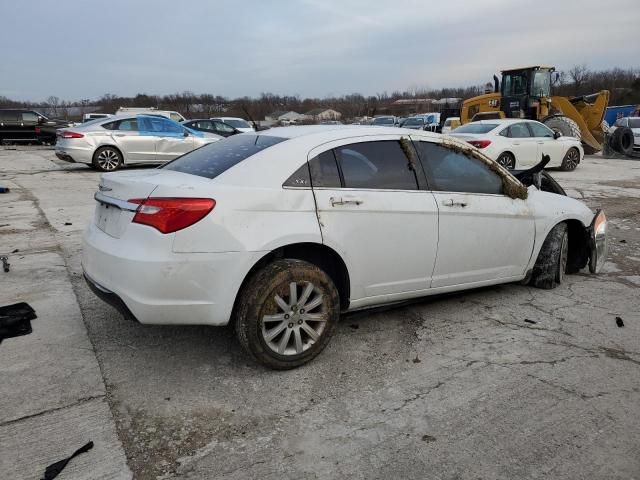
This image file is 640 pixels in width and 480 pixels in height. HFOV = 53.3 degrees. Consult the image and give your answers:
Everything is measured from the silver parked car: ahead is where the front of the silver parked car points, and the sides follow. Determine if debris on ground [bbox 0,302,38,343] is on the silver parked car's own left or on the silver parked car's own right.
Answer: on the silver parked car's own right

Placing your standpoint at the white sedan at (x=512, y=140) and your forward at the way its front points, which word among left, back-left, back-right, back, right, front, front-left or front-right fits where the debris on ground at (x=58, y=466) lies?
back-right

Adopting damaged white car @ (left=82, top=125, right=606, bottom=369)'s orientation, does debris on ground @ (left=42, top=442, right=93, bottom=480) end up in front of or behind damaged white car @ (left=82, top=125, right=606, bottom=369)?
behind

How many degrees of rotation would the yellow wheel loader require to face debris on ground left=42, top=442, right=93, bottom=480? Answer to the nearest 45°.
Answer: approximately 45° to its right

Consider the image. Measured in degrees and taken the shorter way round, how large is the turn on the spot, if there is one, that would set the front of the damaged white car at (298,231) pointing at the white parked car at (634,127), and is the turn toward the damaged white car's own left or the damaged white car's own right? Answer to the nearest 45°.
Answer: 0° — it already faces it

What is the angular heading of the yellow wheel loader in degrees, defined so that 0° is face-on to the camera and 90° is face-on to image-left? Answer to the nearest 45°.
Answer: approximately 315°

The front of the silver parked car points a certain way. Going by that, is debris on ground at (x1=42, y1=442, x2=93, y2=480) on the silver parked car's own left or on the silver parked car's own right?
on the silver parked car's own right

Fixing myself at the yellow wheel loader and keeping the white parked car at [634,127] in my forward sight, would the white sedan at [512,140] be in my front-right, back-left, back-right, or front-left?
back-right

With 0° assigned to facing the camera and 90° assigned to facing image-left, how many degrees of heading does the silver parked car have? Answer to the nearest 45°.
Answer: approximately 270°

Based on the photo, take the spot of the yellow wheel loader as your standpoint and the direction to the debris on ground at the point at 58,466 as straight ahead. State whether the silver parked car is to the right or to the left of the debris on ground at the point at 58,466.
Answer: right
